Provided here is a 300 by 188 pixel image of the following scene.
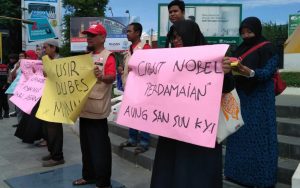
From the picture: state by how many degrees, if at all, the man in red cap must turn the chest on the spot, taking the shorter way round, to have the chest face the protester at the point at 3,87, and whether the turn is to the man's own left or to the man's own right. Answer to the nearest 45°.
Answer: approximately 135° to the man's own right

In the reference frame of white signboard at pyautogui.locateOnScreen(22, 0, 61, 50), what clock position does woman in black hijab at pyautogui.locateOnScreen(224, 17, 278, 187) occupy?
The woman in black hijab is roughly at 12 o'clock from the white signboard.

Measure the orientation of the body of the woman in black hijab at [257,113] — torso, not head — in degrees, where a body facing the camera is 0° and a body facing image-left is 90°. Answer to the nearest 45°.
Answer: approximately 45°

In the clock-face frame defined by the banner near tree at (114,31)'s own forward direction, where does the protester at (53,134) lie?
The protester is roughly at 12 o'clock from the banner near tree.

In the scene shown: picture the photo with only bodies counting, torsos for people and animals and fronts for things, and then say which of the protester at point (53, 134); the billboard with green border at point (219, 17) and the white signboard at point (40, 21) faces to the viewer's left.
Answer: the protester

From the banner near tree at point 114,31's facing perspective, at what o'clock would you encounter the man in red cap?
The man in red cap is roughly at 12 o'clock from the banner near tree.

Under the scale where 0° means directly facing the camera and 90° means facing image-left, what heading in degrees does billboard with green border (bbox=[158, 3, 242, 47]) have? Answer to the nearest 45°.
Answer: approximately 0°

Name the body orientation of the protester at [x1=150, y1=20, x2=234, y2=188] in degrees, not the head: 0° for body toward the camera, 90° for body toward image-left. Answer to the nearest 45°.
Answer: approximately 45°

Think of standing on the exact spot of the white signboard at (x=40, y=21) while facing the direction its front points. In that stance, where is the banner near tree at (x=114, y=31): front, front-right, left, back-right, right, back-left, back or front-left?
left
